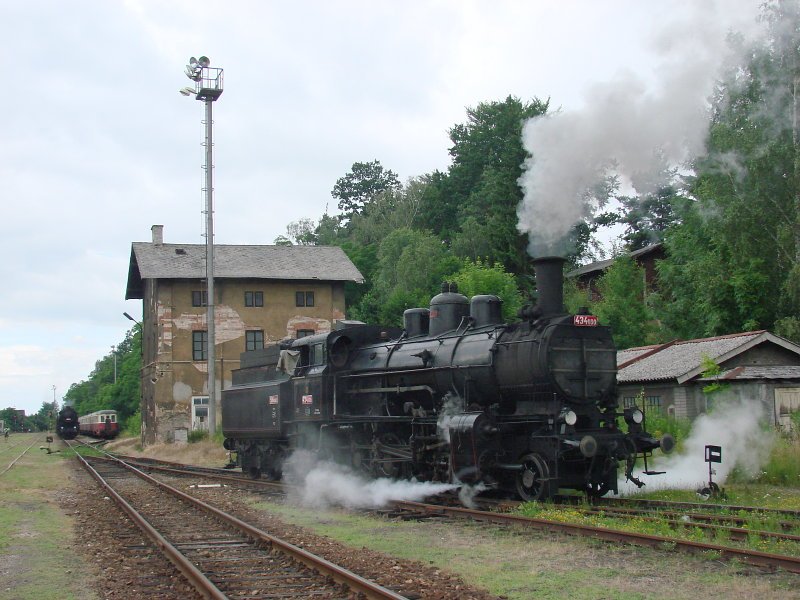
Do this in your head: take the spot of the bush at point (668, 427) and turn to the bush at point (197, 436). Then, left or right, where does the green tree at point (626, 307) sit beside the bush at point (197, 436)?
right

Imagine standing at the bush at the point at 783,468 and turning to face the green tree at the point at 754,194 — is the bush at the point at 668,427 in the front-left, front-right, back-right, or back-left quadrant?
front-left

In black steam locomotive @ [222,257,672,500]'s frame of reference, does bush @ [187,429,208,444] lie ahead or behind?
behind

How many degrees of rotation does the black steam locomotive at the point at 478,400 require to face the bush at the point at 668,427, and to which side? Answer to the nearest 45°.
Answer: approximately 90° to its left

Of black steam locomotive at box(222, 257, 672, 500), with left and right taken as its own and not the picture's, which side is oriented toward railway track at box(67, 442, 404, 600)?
right

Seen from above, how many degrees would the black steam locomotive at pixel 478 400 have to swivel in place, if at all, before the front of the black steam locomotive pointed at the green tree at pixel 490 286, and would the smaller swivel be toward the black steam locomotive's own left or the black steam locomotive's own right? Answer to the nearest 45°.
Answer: approximately 135° to the black steam locomotive's own left

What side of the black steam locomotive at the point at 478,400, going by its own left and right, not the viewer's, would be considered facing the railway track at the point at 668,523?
front

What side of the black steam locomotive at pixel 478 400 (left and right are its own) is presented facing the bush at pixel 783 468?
left

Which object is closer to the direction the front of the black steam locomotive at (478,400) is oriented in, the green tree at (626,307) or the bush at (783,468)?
the bush

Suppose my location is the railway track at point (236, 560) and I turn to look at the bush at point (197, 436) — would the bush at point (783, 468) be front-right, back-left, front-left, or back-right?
front-right

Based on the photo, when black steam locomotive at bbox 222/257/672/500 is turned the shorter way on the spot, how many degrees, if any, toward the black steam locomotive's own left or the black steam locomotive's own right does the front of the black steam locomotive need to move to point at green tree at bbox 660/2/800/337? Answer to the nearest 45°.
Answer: approximately 90° to the black steam locomotive's own left

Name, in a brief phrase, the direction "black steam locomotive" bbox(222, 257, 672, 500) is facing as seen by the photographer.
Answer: facing the viewer and to the right of the viewer
